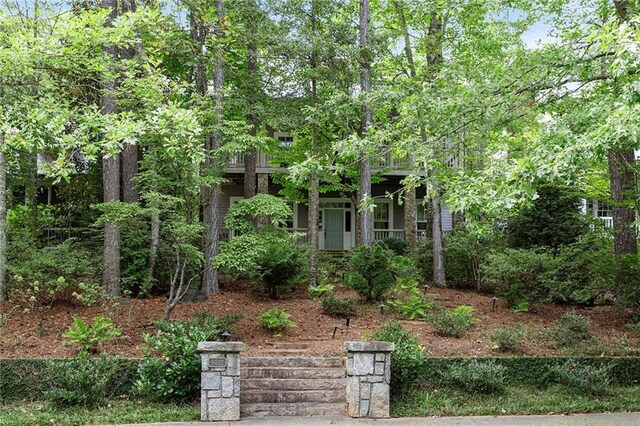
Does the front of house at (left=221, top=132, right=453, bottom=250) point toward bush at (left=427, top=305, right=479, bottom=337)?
yes

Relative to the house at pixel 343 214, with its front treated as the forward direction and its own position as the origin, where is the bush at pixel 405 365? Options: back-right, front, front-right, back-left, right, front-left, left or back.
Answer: front

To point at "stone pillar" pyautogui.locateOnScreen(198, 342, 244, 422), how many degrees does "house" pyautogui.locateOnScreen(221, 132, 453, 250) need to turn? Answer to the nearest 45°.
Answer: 0° — it already faces it

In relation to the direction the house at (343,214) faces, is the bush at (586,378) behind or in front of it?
in front

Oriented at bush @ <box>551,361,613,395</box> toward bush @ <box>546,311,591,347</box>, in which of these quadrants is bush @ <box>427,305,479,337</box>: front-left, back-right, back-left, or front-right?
front-left

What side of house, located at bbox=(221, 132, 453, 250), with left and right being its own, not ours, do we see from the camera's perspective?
front

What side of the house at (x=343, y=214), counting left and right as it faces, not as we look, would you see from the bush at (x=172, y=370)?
front

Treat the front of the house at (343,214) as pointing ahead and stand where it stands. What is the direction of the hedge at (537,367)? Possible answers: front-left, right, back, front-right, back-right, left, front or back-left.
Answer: front

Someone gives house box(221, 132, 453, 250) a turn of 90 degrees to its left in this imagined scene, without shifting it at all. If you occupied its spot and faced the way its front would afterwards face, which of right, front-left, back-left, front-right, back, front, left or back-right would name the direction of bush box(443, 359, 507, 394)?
right

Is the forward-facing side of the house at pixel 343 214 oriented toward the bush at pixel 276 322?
yes

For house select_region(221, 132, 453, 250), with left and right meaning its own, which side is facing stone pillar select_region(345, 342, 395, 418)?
front

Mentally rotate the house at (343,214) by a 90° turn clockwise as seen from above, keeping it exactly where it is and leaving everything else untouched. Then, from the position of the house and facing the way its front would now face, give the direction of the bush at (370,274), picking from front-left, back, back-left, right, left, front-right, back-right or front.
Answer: left

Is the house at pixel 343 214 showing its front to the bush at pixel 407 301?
yes

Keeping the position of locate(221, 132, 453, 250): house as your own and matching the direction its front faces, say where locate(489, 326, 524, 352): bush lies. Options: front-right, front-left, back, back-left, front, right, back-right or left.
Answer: front
